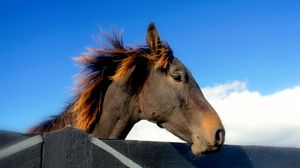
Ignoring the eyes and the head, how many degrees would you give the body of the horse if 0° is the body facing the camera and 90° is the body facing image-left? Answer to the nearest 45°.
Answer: approximately 270°

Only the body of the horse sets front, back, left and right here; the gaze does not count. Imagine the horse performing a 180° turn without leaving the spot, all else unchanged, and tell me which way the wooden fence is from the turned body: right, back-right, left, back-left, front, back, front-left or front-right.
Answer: left
